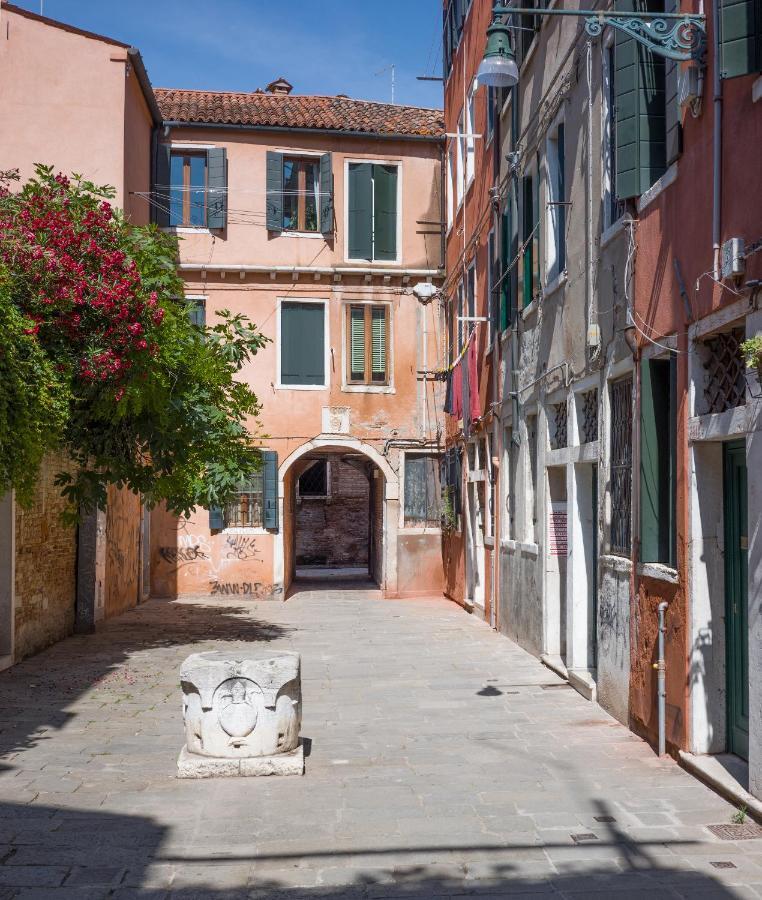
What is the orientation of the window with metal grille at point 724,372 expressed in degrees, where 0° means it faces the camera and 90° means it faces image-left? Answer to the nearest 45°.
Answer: approximately 45°

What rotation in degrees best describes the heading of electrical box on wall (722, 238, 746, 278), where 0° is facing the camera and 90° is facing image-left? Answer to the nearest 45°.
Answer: approximately 45°

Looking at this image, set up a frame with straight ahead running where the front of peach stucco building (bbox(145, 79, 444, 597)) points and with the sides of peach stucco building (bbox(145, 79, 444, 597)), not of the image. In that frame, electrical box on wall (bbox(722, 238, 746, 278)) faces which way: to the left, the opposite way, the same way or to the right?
to the right

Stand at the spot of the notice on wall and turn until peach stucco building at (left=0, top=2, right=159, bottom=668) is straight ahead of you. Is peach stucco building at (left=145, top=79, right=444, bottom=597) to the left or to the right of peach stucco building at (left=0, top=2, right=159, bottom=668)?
right

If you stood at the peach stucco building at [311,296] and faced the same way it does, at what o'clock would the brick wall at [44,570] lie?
The brick wall is roughly at 1 o'clock from the peach stucco building.

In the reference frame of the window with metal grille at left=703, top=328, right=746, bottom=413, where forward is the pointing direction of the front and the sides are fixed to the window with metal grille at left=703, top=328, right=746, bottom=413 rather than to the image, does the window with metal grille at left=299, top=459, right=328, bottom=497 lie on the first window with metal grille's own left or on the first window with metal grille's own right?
on the first window with metal grille's own right
